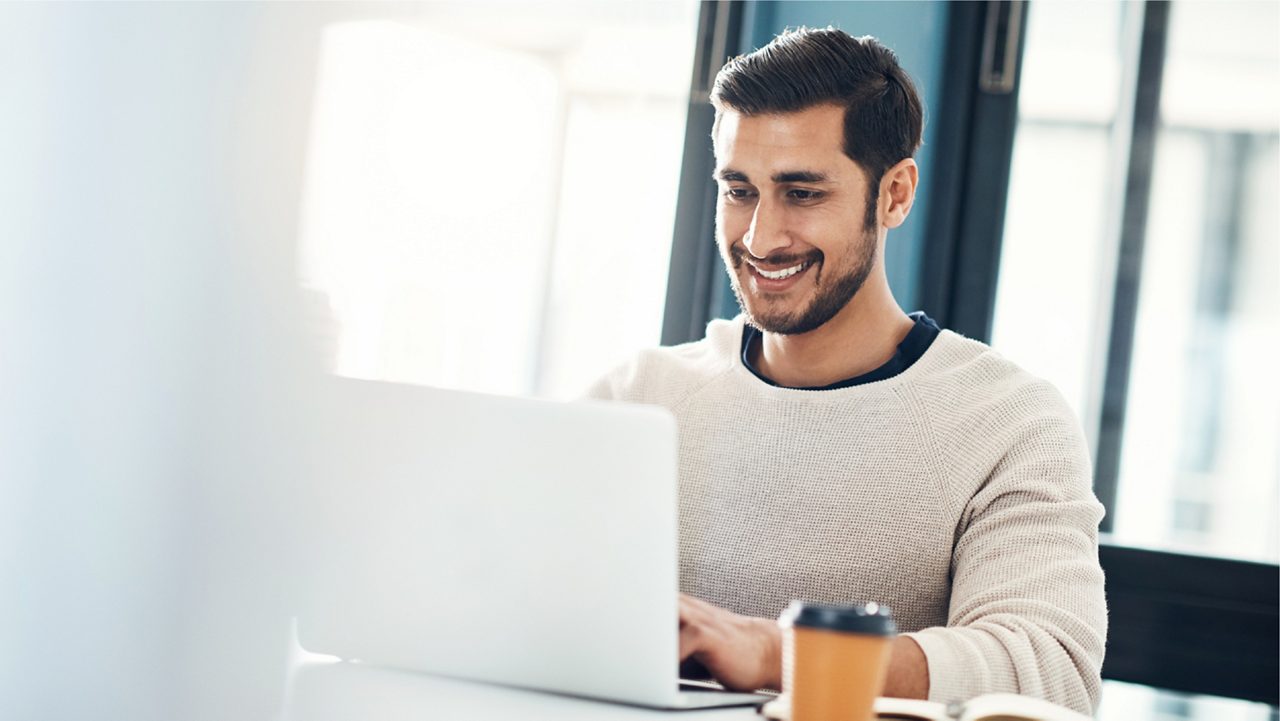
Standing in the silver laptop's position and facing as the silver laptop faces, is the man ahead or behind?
ahead

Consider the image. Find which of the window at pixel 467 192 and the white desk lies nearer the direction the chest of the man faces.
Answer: the white desk

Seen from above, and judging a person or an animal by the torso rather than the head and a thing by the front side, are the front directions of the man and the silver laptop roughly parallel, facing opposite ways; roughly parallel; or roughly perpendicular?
roughly parallel, facing opposite ways

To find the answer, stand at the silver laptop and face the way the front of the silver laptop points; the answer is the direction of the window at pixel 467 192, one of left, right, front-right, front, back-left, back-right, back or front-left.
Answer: front-left

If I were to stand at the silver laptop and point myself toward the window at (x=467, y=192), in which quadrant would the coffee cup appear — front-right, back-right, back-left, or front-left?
back-right

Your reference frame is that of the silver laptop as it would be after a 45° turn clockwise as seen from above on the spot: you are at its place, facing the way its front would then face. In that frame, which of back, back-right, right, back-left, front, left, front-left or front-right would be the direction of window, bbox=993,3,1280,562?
front-left

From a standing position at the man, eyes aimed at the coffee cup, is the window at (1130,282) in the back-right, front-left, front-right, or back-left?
back-left

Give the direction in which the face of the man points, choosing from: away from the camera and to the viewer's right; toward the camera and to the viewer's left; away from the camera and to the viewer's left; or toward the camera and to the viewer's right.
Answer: toward the camera and to the viewer's left

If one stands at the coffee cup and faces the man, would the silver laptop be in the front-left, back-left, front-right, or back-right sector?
front-left

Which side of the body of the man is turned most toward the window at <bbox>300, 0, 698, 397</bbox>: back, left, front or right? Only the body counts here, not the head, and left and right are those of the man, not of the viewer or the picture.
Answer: right
